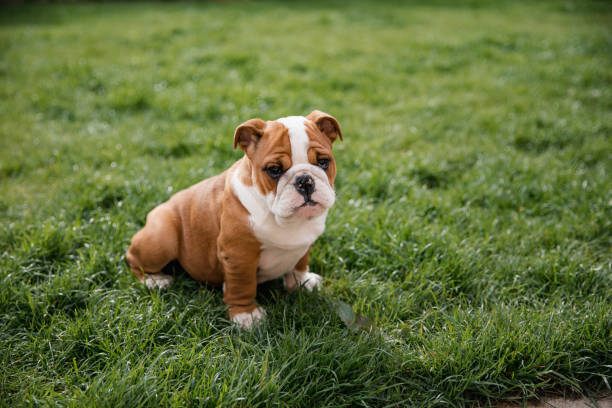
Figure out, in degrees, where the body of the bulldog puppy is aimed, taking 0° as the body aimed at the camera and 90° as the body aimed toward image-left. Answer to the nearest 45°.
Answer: approximately 315°
